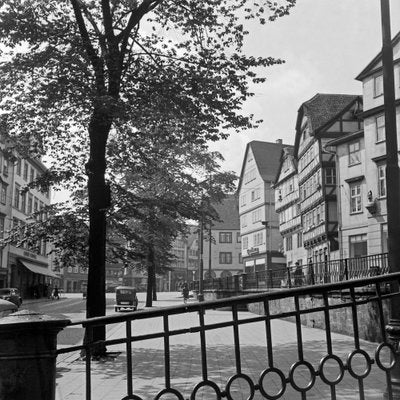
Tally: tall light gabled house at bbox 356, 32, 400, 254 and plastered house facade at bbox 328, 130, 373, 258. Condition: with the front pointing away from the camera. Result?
0

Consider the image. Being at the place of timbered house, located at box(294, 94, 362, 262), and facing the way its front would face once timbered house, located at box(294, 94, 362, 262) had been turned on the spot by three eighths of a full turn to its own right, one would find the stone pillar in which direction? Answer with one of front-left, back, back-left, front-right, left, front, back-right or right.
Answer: back

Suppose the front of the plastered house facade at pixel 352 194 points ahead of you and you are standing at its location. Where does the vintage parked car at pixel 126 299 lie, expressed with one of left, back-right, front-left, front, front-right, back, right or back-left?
front-right

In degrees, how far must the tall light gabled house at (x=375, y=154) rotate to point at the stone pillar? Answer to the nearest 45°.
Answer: approximately 45° to its left

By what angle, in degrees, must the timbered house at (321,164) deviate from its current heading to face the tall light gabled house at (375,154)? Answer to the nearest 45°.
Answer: approximately 45° to its left

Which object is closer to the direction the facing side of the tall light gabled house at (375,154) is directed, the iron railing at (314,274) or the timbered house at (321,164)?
the iron railing

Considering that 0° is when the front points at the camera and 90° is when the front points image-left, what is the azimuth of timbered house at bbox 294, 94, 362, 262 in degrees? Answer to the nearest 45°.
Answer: approximately 45°

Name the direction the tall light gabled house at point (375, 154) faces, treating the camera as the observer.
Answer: facing the viewer and to the left of the viewer

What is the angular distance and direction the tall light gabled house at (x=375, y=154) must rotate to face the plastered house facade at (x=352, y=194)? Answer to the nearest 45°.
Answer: approximately 135° to its right
